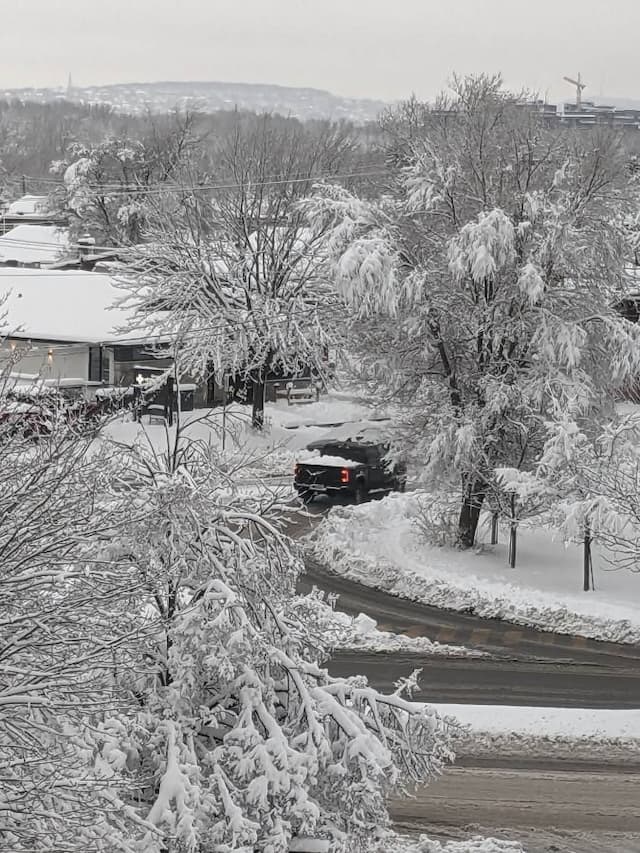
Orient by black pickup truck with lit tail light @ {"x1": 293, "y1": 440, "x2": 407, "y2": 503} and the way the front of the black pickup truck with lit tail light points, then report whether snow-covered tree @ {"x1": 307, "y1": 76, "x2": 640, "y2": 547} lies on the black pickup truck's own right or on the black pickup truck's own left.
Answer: on the black pickup truck's own right

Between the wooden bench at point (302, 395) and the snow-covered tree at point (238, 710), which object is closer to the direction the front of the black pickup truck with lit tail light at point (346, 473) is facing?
the wooden bench

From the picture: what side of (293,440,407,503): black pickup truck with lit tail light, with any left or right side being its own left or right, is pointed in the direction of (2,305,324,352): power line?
left

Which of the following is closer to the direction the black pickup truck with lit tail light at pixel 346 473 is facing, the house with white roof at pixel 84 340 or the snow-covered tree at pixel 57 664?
the house with white roof

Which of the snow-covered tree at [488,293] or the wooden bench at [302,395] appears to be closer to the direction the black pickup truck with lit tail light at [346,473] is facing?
the wooden bench

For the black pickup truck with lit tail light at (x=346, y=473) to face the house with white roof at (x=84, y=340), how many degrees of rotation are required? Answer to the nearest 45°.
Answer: approximately 90° to its left

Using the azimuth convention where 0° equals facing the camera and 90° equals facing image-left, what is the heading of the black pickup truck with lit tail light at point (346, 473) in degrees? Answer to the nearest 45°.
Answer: approximately 225°

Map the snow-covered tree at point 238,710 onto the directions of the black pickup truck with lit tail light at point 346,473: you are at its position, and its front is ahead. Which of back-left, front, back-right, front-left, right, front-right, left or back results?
back-right

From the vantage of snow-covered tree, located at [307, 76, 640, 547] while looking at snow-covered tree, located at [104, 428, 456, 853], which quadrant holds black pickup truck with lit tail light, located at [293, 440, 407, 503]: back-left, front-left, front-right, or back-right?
back-right

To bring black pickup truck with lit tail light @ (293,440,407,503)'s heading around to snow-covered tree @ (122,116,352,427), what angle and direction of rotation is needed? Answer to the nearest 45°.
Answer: approximately 45° to its left

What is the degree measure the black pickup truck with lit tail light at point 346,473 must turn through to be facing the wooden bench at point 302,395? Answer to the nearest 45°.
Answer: approximately 45° to its left
